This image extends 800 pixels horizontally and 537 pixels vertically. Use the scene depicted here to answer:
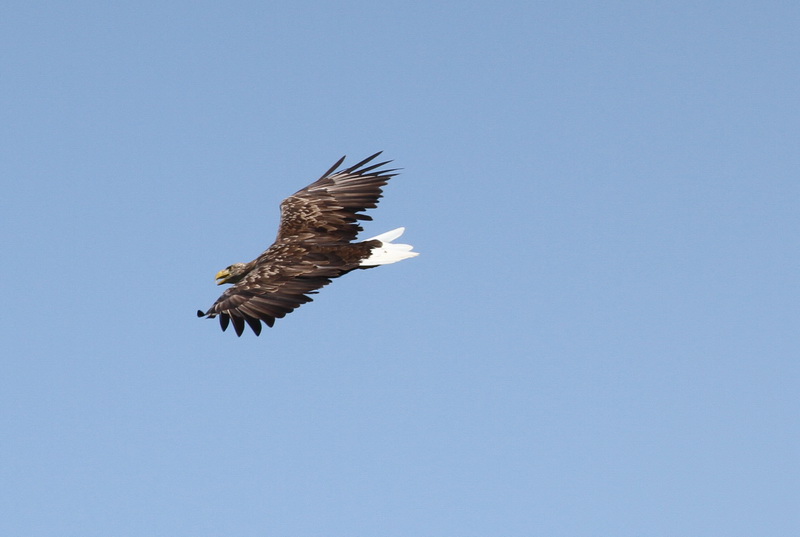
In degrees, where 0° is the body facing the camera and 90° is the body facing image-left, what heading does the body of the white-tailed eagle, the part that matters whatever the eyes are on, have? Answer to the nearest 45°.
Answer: approximately 90°
